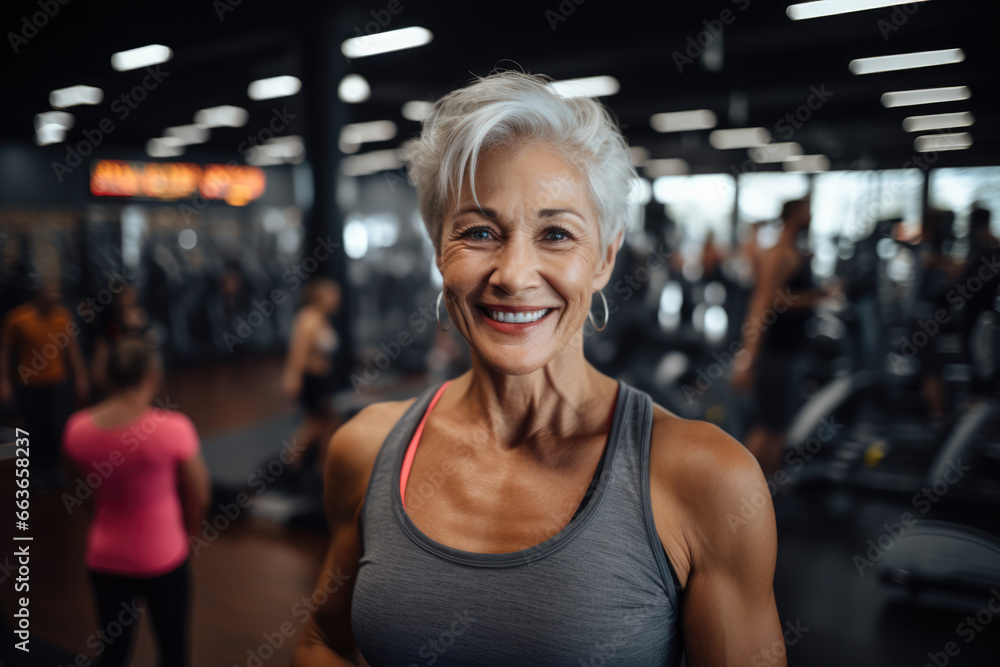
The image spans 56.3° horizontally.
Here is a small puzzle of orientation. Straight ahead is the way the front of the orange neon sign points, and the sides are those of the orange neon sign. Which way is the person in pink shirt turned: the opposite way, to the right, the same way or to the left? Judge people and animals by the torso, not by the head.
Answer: the opposite way

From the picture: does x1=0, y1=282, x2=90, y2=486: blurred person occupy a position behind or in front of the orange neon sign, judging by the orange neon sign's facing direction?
in front

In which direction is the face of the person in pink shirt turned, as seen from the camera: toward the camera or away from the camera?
away from the camera

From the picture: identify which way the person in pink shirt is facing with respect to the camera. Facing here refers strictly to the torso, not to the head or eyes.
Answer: away from the camera

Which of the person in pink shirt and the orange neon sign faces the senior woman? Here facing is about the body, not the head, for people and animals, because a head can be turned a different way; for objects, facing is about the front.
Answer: the orange neon sign

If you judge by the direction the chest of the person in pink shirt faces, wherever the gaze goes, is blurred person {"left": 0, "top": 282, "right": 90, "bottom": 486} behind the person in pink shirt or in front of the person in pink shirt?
in front

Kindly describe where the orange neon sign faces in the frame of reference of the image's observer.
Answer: facing the viewer

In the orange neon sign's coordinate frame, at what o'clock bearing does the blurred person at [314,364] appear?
The blurred person is roughly at 12 o'clock from the orange neon sign.

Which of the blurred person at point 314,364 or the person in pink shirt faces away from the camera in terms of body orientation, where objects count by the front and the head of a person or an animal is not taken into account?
the person in pink shirt

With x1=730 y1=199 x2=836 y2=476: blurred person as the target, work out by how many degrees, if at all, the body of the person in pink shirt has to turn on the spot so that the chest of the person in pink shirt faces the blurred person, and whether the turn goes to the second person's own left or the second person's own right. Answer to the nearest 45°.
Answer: approximately 90° to the second person's own right

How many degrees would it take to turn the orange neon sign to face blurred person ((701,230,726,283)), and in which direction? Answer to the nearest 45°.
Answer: approximately 45° to its left

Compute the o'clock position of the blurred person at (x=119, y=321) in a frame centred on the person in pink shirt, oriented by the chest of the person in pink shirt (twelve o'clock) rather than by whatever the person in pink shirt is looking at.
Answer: The blurred person is roughly at 12 o'clock from the person in pink shirt.
